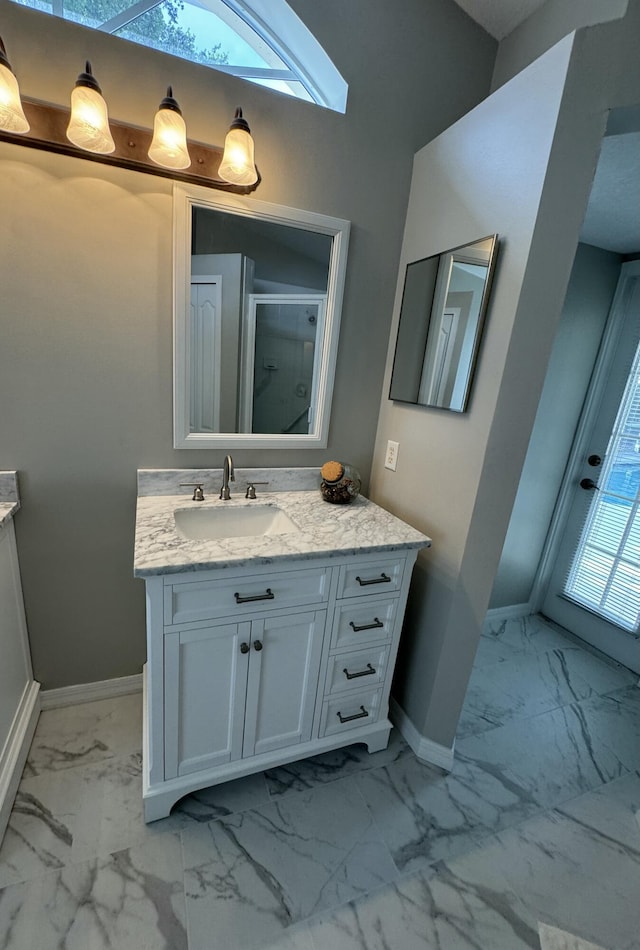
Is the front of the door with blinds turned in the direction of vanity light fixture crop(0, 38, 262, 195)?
yes

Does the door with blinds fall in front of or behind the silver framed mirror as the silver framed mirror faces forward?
behind

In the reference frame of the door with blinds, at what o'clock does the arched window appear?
The arched window is roughly at 12 o'clock from the door with blinds.

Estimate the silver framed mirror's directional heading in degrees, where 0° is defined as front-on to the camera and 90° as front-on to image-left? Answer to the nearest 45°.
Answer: approximately 45°

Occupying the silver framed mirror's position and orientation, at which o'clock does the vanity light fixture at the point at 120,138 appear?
The vanity light fixture is roughly at 1 o'clock from the silver framed mirror.

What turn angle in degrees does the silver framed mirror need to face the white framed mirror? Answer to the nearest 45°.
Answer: approximately 45° to its right

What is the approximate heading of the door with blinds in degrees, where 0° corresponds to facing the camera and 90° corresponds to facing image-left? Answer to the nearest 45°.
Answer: approximately 45°
